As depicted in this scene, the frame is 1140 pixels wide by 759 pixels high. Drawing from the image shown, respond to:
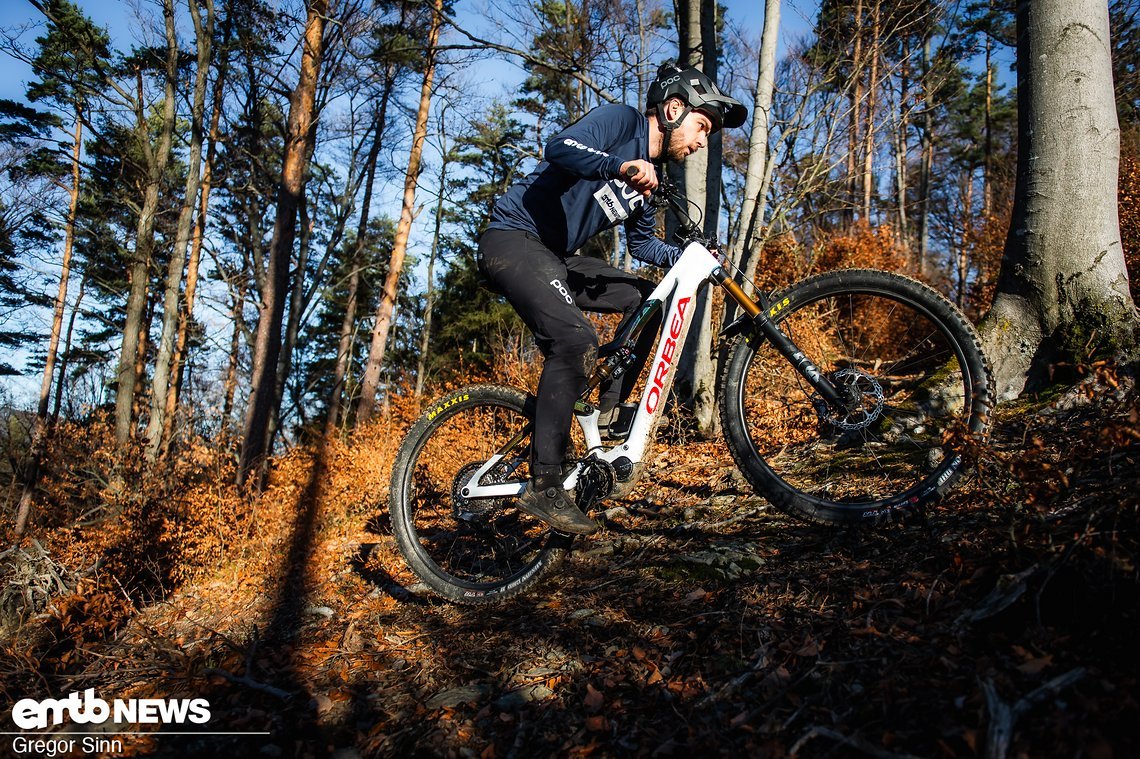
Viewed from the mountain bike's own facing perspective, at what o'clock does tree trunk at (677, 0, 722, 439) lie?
The tree trunk is roughly at 9 o'clock from the mountain bike.

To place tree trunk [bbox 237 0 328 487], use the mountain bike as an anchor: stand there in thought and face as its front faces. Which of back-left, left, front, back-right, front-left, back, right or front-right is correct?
back-left

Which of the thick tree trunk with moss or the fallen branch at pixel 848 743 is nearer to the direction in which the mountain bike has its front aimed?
the thick tree trunk with moss

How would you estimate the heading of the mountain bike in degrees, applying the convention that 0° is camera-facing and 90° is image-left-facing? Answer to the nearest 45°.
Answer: approximately 270°

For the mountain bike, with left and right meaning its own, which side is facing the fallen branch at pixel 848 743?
right

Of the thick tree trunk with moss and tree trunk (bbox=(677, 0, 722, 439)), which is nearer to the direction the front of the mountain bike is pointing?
the thick tree trunk with moss

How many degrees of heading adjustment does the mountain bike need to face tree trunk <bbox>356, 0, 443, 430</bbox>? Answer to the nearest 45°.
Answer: approximately 135° to its left

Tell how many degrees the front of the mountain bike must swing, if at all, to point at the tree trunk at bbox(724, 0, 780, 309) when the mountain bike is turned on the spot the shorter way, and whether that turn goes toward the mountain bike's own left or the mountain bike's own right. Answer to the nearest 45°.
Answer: approximately 90° to the mountain bike's own left
